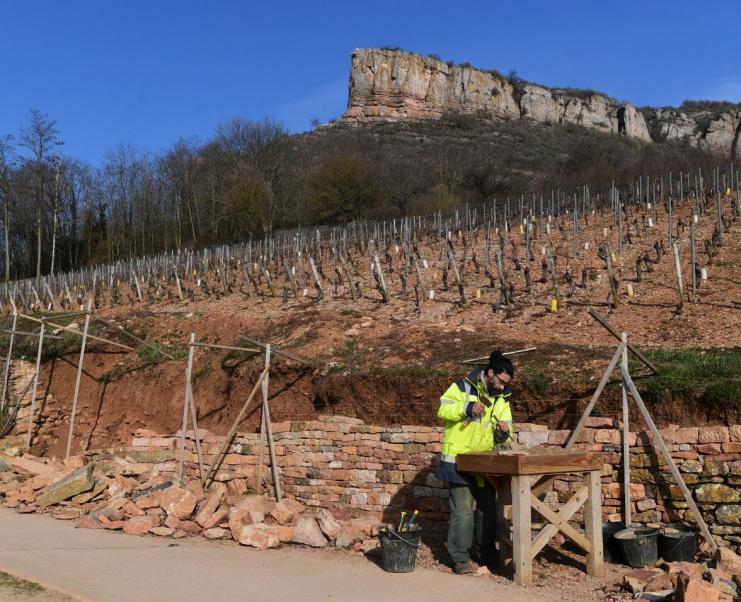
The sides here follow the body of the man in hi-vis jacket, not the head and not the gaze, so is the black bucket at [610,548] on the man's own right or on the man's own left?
on the man's own left

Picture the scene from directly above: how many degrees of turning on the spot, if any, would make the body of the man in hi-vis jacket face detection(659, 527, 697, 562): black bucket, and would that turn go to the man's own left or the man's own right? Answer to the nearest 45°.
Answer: approximately 45° to the man's own left

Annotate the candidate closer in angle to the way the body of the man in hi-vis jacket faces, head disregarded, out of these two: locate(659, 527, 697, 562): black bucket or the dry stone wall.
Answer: the black bucket

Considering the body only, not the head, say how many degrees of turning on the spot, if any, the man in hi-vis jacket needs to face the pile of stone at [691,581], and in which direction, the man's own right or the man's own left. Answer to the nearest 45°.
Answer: approximately 45° to the man's own left

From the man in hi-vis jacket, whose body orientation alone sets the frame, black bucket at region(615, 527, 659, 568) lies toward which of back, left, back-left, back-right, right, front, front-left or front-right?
front-left

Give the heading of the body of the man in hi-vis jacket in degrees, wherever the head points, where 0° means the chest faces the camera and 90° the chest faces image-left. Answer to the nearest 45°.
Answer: approximately 315°

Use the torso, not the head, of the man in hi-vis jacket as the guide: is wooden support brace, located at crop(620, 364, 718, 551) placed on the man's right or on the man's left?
on the man's left

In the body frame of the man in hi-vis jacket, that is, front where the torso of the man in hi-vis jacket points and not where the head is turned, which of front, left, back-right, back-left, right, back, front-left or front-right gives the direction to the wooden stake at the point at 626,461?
left
